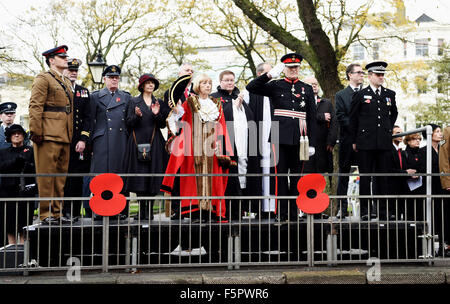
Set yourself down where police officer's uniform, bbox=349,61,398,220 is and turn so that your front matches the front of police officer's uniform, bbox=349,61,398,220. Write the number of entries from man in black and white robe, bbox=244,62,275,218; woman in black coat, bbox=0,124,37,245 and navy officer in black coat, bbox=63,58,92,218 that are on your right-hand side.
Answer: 3

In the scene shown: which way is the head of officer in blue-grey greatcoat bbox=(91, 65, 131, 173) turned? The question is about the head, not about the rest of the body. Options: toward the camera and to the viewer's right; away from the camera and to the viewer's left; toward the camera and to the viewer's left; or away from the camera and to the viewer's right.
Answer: toward the camera and to the viewer's right

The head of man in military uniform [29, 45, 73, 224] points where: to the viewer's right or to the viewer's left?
to the viewer's right

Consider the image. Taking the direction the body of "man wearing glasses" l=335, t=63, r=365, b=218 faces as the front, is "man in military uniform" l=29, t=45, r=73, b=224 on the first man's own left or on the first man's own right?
on the first man's own right

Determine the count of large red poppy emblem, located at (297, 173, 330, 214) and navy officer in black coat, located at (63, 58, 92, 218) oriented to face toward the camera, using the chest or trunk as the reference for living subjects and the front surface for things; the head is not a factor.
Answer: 2

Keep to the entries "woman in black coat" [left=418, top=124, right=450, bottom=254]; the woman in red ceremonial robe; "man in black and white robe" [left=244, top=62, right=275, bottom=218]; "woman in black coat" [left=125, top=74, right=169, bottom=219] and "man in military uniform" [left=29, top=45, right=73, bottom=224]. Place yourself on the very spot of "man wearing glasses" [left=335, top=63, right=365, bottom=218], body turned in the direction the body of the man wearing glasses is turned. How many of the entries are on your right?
4

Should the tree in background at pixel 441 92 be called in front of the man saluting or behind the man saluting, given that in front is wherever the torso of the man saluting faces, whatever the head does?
behind

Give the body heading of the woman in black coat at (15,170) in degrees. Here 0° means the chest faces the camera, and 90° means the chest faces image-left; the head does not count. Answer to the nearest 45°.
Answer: approximately 0°

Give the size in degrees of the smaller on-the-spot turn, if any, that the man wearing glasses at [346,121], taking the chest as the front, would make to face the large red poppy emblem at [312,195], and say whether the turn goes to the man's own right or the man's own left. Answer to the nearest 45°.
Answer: approximately 45° to the man's own right

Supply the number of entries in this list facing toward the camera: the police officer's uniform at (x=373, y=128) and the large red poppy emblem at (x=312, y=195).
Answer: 2

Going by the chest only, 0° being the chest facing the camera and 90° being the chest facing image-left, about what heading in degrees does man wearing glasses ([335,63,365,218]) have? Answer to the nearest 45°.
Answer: approximately 315°
